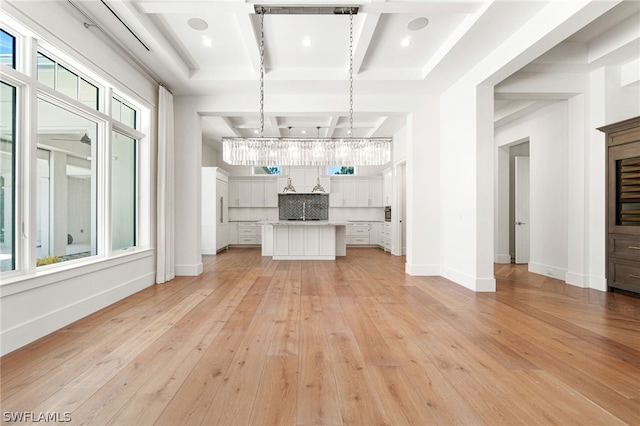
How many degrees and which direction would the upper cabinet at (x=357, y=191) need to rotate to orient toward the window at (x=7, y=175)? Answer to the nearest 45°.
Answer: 0° — it already faces it

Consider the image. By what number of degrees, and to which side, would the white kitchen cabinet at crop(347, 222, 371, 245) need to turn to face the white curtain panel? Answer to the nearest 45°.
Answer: approximately 45° to its right

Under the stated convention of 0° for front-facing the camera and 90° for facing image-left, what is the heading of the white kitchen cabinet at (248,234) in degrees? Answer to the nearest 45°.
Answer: approximately 0°

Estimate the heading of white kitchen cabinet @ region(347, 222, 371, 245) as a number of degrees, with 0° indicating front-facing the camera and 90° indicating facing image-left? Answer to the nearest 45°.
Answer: approximately 0°

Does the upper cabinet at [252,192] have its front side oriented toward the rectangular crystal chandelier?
yes

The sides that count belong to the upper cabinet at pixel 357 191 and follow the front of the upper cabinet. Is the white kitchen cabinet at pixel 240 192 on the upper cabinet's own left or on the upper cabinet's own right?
on the upper cabinet's own right

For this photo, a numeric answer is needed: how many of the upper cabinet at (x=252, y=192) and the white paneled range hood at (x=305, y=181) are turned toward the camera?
2

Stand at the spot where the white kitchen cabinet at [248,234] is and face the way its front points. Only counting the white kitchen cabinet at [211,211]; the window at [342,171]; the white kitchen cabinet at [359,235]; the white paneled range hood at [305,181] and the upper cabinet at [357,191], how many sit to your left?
4

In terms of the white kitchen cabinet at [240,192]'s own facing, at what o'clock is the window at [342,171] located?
The window is roughly at 9 o'clock from the white kitchen cabinet.
